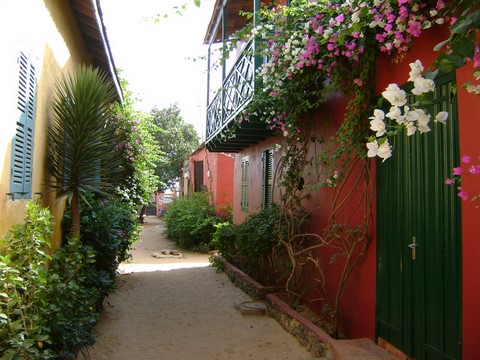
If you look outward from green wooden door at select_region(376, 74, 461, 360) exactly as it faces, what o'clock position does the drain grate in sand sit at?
The drain grate in sand is roughly at 3 o'clock from the green wooden door.

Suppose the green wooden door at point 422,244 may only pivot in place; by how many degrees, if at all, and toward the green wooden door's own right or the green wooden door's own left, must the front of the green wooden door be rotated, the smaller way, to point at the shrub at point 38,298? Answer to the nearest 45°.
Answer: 0° — it already faces it

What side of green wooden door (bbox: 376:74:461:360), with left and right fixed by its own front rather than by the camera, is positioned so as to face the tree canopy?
right

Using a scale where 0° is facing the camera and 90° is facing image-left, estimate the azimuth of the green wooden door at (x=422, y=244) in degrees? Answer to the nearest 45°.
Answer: approximately 45°

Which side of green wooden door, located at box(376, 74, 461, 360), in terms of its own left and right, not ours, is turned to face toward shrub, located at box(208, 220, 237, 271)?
right
